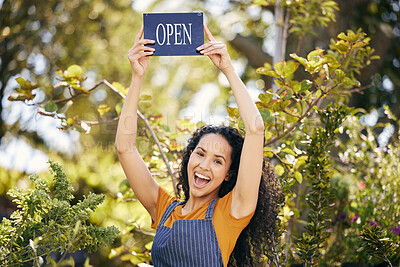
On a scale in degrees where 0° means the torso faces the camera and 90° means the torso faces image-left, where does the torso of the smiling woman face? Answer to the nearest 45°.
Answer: approximately 45°
